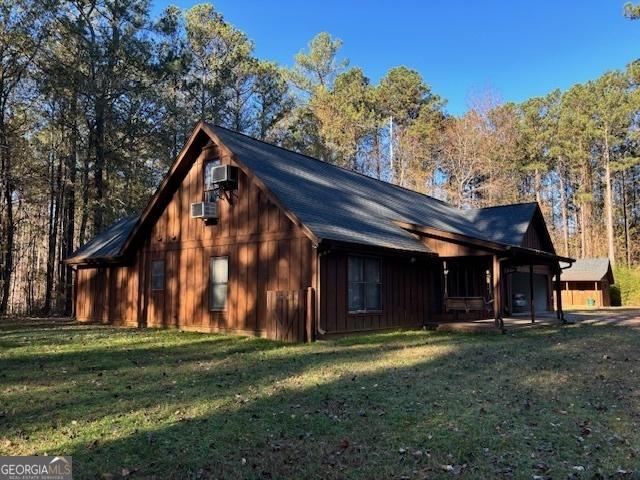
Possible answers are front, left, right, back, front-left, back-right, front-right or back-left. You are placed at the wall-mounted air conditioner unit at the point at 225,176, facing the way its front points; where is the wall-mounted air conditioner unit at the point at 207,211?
right

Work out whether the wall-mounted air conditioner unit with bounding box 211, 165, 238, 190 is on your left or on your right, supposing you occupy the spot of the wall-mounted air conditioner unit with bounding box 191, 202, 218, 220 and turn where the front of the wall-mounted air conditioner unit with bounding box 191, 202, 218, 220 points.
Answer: on your left

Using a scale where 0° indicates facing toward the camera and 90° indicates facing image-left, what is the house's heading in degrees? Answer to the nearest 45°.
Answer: approximately 315°

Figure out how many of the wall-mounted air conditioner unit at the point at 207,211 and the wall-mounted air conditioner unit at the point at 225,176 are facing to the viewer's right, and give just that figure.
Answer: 0

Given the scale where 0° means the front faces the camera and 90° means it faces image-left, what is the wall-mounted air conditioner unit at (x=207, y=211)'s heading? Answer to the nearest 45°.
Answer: approximately 45°
